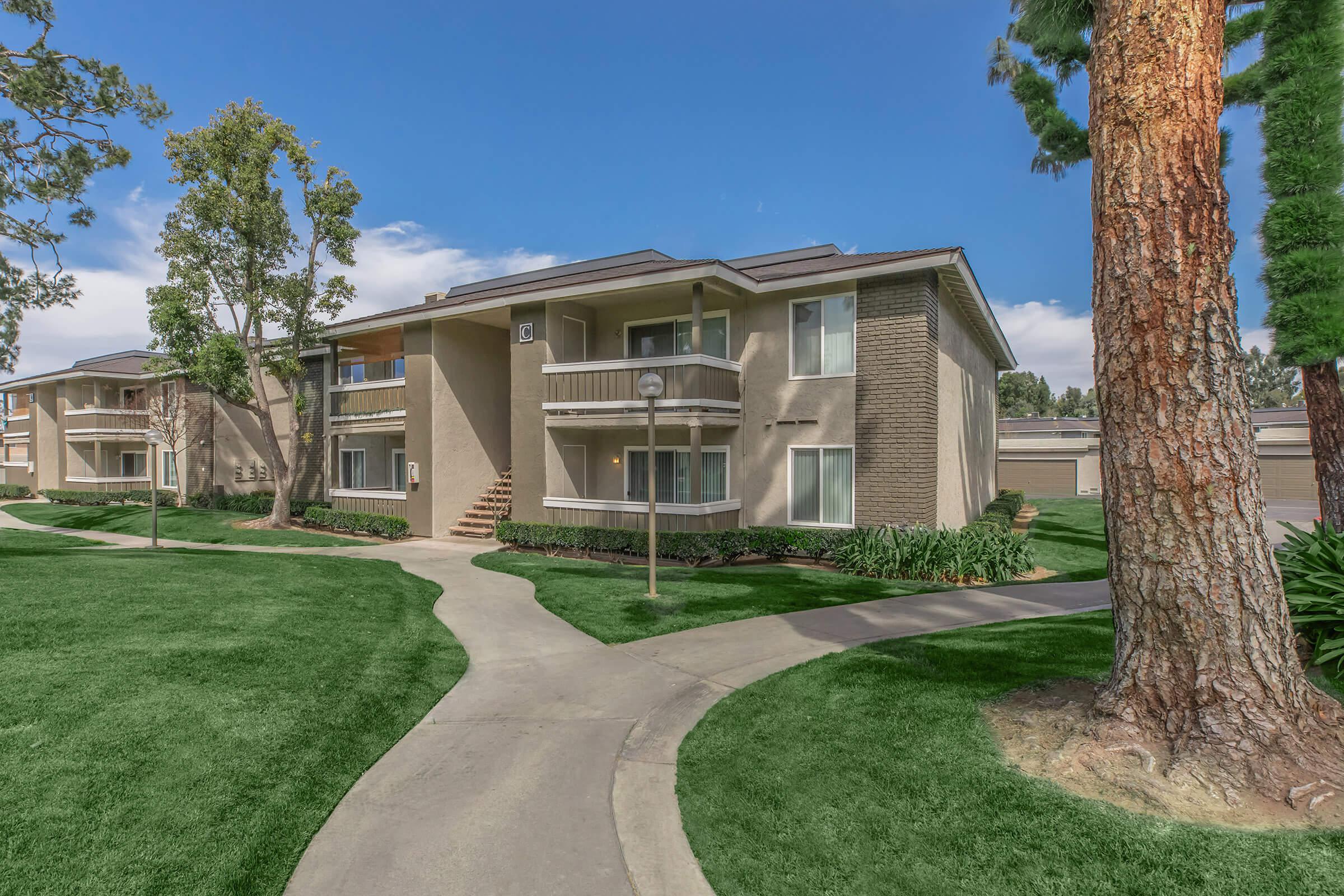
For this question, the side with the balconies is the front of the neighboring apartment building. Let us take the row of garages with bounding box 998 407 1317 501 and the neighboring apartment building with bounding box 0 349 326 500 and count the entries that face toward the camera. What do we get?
2

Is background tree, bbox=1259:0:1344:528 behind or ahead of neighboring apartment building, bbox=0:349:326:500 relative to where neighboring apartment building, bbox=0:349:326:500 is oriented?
ahead

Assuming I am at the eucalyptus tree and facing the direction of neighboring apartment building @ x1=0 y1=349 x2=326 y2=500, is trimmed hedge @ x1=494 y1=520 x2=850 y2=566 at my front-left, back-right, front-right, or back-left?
back-right

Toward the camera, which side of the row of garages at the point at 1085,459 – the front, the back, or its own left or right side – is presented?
front

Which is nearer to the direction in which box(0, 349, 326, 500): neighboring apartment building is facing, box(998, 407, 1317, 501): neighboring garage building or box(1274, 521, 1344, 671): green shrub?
the green shrub

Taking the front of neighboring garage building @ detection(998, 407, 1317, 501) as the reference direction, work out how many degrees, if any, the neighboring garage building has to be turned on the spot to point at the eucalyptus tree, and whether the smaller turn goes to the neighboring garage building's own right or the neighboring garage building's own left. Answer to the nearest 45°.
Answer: approximately 45° to the neighboring garage building's own right

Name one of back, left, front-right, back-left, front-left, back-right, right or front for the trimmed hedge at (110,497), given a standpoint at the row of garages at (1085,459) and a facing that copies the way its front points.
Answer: front-right

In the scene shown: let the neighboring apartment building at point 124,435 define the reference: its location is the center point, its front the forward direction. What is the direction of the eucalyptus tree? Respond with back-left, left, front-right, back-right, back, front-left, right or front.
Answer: front

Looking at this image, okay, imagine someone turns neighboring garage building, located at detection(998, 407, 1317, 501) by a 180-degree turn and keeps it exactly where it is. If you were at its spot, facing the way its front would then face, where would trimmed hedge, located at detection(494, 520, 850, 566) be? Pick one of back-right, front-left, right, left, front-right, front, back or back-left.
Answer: back

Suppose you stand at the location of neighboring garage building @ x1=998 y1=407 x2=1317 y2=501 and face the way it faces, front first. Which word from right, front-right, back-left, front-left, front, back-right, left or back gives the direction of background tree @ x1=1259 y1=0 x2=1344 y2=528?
front

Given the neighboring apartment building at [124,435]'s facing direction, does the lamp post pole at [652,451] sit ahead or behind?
ahead

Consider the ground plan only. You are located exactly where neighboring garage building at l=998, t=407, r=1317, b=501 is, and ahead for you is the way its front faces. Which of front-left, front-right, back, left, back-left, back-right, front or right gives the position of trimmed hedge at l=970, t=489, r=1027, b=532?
front

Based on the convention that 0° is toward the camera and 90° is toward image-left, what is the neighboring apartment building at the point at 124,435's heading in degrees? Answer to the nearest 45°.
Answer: approximately 0°

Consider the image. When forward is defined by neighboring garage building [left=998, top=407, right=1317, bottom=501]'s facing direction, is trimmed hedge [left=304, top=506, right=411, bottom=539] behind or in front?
in front

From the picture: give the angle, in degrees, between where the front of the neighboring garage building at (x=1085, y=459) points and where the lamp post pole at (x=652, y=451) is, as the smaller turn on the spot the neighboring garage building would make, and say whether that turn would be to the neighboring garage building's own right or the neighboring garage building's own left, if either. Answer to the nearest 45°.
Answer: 0° — it already faces it
